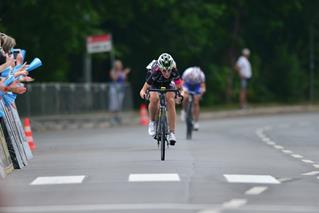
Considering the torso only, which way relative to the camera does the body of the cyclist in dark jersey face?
toward the camera

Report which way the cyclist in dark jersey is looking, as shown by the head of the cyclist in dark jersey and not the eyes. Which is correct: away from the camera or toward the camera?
toward the camera

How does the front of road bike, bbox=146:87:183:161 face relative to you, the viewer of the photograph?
facing the viewer

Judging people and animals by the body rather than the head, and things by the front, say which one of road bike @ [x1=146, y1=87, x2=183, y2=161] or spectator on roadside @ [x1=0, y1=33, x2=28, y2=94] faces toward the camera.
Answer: the road bike

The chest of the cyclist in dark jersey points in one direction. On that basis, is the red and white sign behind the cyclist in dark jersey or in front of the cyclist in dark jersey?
behind

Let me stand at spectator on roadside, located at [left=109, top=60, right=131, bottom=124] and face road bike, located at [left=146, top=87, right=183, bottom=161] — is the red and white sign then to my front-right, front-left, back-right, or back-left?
back-right

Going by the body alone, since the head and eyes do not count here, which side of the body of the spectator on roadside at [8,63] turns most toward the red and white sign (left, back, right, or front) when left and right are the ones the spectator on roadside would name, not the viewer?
left

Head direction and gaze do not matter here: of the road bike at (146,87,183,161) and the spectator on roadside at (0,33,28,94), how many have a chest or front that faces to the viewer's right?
1

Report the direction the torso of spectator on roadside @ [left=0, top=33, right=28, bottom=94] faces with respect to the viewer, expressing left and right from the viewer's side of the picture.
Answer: facing to the right of the viewer

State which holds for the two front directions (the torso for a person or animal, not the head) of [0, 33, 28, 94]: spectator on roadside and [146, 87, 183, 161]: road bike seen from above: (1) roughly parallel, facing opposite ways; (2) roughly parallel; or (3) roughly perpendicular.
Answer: roughly perpendicular

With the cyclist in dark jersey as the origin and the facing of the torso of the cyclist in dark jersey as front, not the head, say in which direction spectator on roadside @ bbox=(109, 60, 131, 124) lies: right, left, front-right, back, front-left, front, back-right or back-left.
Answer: back

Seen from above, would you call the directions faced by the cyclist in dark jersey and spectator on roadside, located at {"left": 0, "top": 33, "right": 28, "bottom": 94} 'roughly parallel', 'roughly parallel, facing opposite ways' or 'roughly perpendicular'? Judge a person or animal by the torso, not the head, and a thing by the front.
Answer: roughly perpendicular

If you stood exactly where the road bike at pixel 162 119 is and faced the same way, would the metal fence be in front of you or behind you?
behind
